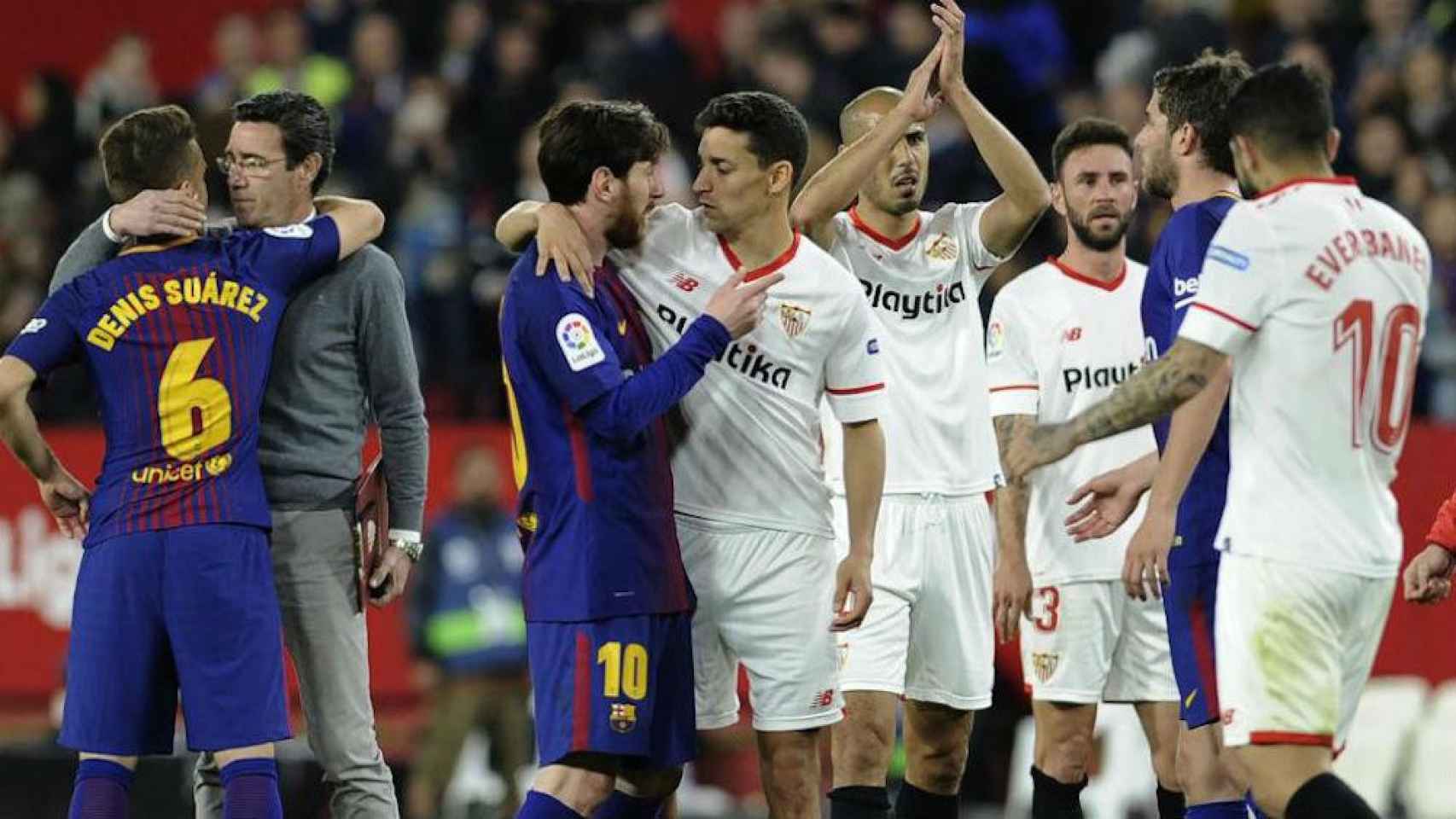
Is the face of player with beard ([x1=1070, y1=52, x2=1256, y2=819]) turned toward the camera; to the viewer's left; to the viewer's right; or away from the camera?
to the viewer's left

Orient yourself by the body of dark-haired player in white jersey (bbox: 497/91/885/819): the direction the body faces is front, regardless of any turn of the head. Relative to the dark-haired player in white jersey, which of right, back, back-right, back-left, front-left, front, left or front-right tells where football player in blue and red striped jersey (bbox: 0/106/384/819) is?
front-right

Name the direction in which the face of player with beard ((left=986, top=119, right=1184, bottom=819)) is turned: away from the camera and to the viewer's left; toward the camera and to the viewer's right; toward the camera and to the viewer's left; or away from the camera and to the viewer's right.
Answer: toward the camera and to the viewer's right

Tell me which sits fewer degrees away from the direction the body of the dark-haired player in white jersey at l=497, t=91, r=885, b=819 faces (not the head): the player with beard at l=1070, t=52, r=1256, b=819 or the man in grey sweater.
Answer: the man in grey sweater

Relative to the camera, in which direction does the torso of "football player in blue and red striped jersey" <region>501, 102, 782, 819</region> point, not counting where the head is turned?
to the viewer's right

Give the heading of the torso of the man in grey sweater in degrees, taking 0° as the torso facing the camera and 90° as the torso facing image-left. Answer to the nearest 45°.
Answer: approximately 45°

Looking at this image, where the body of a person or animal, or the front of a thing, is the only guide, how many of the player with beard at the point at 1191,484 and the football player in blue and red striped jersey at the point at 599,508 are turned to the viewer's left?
1

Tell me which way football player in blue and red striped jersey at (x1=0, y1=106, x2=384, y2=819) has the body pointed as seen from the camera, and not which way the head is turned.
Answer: away from the camera

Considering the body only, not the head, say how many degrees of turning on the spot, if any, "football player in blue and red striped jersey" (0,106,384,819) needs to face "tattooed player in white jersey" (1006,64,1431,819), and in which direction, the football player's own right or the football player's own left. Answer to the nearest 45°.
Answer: approximately 135° to the football player's own right
